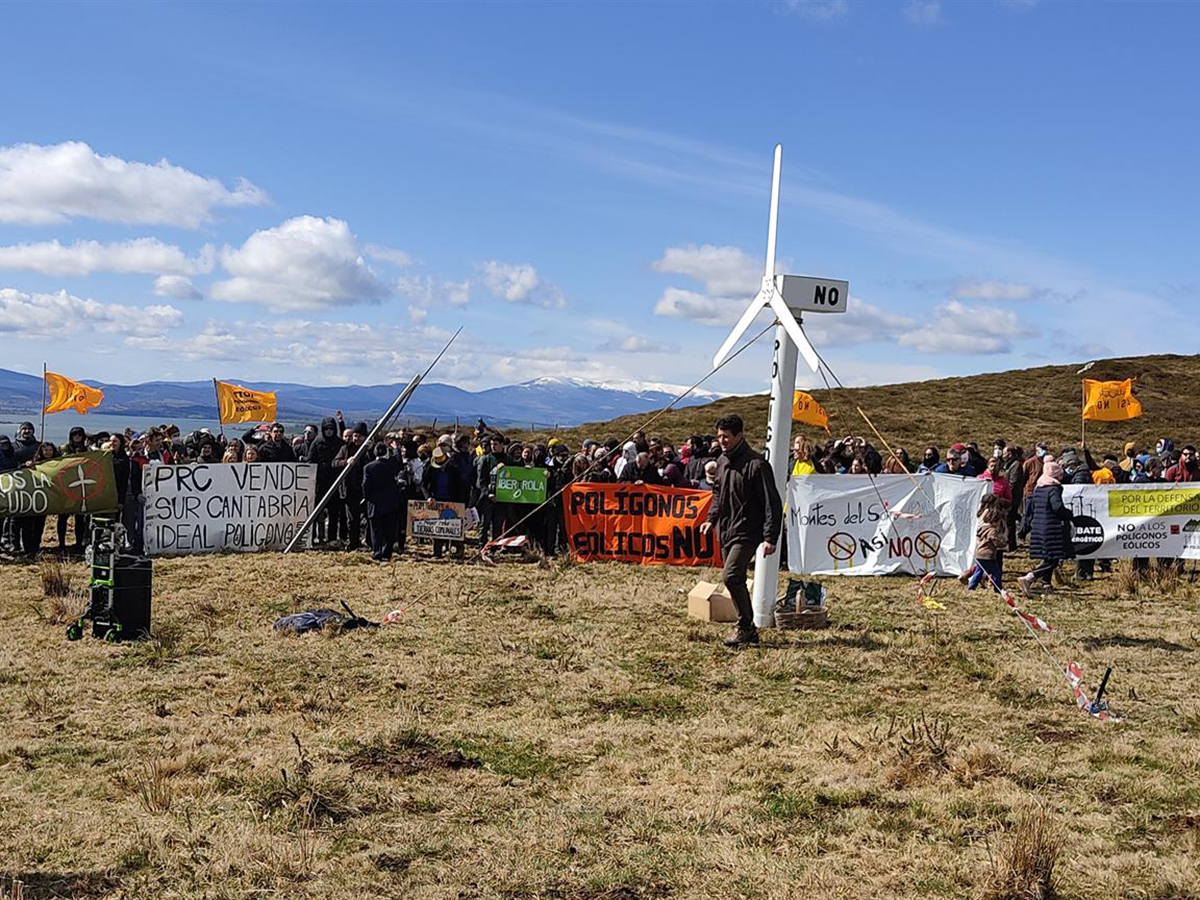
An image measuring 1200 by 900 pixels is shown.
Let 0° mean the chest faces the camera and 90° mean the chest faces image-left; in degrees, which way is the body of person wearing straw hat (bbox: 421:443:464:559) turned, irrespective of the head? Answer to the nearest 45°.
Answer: approximately 0°

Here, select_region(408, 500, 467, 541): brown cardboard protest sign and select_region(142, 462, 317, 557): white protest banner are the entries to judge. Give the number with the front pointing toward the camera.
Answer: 2

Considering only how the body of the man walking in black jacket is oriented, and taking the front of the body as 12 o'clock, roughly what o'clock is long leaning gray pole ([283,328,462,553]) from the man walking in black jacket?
The long leaning gray pole is roughly at 3 o'clock from the man walking in black jacket.

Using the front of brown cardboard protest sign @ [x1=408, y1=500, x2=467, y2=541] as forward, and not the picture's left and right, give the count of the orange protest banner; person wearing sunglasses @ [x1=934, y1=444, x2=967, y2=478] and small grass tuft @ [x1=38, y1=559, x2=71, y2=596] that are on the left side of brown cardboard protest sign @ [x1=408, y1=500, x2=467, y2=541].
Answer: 2

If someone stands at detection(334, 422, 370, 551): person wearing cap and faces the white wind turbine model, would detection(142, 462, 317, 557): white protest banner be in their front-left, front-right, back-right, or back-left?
back-right

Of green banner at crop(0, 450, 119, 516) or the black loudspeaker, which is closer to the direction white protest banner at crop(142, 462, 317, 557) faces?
the black loudspeaker
